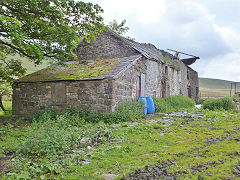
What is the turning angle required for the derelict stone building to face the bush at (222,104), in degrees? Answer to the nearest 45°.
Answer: approximately 45° to its left

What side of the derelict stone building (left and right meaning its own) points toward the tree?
right
